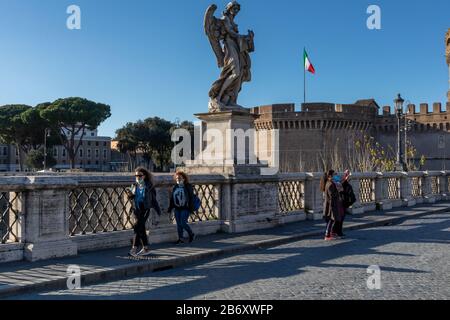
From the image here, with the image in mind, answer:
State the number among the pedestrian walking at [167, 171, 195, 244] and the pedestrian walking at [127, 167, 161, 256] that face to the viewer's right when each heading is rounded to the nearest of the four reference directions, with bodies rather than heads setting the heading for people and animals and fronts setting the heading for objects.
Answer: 0

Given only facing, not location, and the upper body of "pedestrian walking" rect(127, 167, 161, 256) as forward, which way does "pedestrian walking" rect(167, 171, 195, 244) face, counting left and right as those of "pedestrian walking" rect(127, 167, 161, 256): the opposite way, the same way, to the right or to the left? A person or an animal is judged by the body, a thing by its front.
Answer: the same way

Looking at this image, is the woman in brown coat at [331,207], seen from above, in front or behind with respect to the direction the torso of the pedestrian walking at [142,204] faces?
behind

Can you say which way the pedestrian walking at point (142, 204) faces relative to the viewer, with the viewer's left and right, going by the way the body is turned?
facing the viewer and to the left of the viewer

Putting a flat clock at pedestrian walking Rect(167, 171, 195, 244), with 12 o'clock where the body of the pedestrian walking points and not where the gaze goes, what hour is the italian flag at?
The italian flag is roughly at 5 o'clock from the pedestrian walking.

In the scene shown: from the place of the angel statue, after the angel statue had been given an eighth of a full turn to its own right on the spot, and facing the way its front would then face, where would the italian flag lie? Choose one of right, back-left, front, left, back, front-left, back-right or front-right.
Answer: back

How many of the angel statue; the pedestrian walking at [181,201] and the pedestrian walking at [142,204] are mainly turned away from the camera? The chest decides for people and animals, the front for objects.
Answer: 0

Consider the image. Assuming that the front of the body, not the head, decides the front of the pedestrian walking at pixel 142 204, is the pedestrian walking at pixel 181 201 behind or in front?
behind

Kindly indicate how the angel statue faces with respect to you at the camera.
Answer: facing the viewer and to the right of the viewer
